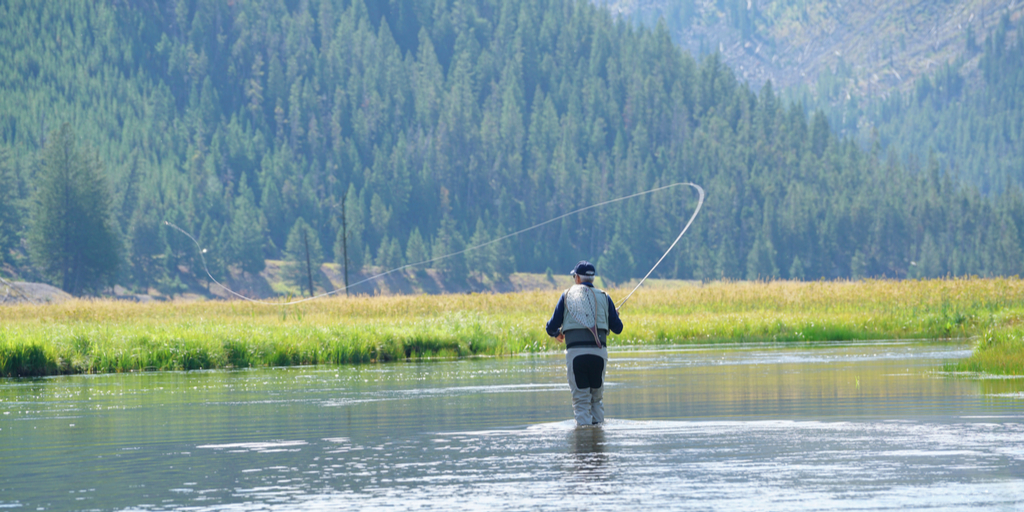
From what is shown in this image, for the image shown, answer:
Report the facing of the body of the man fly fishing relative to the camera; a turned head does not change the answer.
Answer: away from the camera
